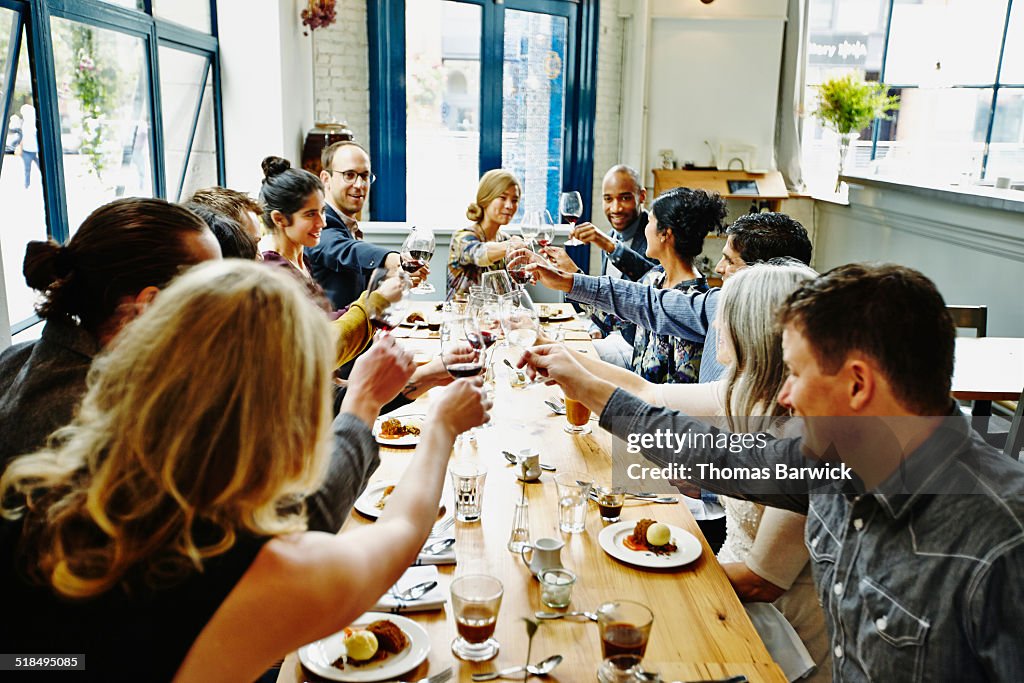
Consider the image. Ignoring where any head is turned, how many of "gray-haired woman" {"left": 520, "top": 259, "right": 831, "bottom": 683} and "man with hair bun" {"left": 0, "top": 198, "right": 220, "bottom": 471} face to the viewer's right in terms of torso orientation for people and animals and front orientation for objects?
1

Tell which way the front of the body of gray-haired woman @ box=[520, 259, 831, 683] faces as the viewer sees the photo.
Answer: to the viewer's left

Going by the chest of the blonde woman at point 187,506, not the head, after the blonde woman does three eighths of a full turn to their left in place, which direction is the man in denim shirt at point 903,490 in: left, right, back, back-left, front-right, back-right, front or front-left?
back

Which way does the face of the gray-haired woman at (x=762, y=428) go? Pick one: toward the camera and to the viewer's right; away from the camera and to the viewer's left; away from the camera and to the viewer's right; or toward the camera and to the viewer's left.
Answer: away from the camera and to the viewer's left

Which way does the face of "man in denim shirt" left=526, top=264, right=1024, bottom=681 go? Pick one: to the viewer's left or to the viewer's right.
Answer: to the viewer's left

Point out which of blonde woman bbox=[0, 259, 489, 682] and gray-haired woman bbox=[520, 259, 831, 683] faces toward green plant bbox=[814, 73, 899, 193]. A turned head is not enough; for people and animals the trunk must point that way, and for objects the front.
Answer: blonde woman bbox=[0, 259, 489, 682]

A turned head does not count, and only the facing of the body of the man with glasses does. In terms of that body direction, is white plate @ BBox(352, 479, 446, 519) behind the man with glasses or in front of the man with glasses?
in front

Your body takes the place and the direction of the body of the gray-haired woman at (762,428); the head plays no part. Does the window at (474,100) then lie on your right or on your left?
on your right

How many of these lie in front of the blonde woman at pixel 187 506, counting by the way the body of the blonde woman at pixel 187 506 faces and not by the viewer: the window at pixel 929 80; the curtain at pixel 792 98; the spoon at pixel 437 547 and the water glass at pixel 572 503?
4

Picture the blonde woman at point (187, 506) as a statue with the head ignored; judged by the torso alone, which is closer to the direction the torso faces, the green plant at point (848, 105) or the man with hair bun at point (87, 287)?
the green plant

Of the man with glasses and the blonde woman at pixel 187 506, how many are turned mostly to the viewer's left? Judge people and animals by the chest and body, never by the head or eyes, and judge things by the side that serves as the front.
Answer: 0

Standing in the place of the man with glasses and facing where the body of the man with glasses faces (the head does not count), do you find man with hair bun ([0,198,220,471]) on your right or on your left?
on your right

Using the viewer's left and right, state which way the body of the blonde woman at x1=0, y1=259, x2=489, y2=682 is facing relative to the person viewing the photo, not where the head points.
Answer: facing away from the viewer and to the right of the viewer

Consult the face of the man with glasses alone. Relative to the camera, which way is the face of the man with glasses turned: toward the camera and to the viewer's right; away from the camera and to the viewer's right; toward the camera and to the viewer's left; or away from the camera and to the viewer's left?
toward the camera and to the viewer's right

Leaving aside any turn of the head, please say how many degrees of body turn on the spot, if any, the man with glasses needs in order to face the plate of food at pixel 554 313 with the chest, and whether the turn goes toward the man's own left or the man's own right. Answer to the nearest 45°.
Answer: approximately 45° to the man's own left

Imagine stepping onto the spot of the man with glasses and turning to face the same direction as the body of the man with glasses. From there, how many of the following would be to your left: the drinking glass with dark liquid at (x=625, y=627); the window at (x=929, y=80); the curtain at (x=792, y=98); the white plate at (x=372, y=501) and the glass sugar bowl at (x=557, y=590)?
2

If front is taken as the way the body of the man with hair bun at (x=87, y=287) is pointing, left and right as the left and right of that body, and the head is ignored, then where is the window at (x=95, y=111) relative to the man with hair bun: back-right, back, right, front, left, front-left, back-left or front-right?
left

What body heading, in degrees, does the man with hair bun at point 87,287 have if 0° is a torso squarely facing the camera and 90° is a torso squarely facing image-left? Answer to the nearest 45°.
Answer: approximately 270°

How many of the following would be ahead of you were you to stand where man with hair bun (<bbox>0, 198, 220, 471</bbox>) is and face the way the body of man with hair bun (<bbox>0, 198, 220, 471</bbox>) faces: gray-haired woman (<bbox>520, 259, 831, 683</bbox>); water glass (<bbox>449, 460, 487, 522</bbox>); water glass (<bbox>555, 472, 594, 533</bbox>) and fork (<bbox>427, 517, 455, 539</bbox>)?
4

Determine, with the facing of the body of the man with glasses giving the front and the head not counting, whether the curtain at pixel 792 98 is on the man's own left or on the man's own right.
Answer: on the man's own left
